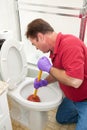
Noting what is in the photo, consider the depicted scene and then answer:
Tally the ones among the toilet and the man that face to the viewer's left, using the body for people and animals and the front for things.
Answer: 1

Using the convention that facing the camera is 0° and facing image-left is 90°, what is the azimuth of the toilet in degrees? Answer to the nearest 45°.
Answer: approximately 315°

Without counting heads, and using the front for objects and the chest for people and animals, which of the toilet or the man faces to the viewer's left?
the man

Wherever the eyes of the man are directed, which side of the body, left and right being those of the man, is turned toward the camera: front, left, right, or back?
left
